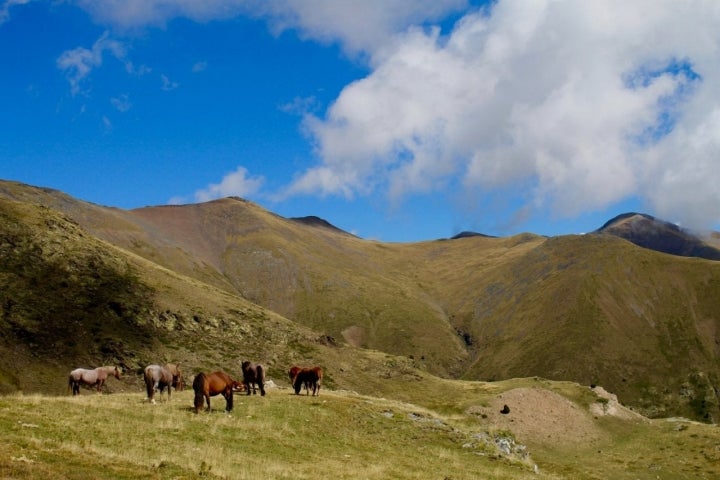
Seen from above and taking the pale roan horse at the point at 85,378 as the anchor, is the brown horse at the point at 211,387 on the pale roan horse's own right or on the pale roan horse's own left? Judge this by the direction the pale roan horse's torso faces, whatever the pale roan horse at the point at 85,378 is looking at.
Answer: on the pale roan horse's own right

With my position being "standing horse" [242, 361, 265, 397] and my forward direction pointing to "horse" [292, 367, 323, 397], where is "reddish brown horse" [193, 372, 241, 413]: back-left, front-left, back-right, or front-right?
back-right

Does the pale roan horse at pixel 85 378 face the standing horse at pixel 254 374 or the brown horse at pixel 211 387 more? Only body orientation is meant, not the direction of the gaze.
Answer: the standing horse

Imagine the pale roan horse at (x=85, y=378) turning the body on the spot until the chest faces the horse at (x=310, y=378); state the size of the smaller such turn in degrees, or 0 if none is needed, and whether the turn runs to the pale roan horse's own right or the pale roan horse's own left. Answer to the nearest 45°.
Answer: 0° — it already faces it

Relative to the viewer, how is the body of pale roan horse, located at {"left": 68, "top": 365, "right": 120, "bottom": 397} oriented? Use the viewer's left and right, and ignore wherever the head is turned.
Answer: facing to the right of the viewer

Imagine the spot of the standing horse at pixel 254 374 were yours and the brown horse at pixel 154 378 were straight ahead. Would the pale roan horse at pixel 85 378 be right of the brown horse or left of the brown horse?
right

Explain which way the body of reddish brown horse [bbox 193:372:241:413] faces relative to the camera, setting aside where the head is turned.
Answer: to the viewer's right
